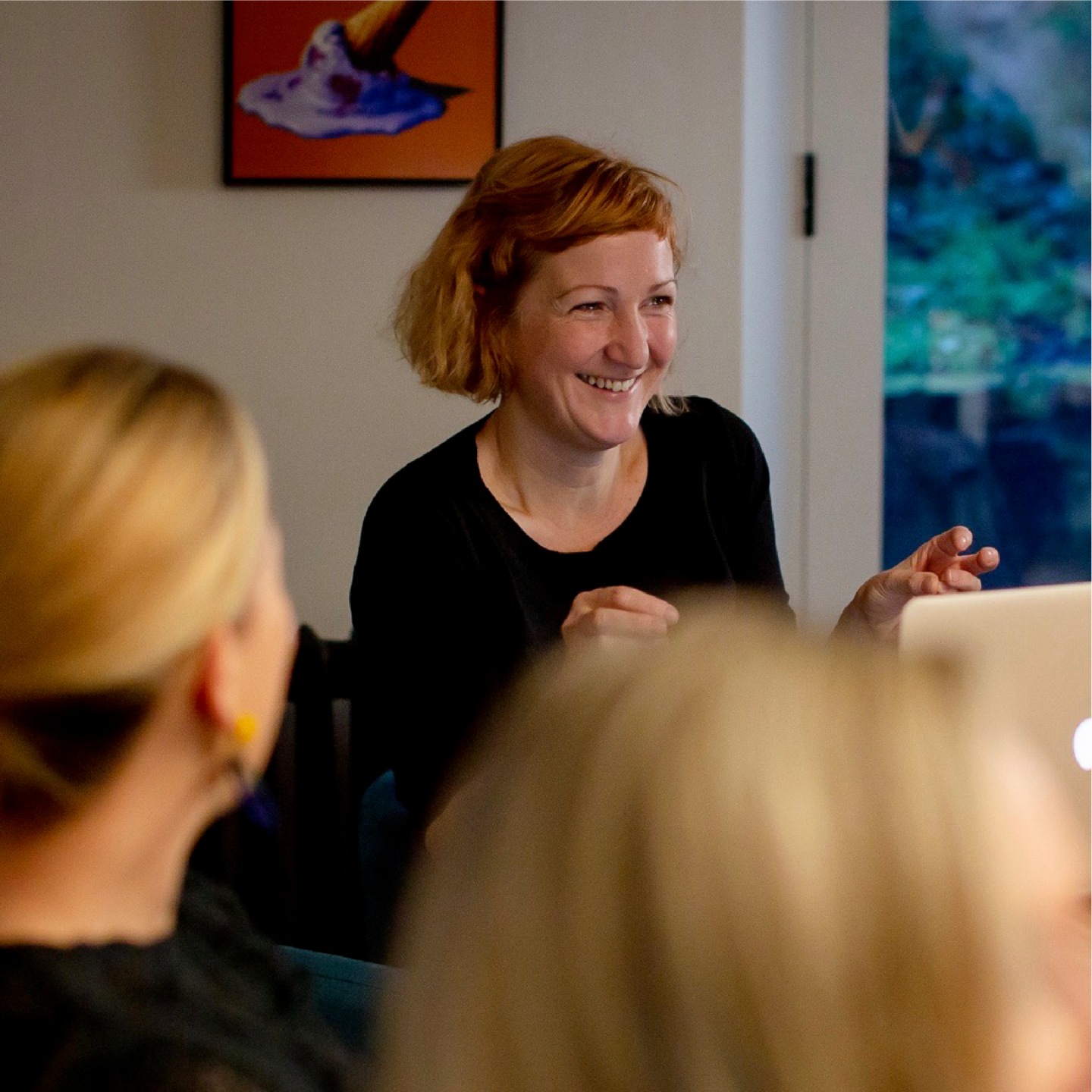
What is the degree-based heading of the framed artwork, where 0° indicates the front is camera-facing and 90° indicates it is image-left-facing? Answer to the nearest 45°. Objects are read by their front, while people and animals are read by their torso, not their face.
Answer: approximately 0°

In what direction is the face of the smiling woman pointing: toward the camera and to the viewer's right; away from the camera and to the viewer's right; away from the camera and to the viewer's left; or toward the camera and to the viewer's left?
toward the camera and to the viewer's right

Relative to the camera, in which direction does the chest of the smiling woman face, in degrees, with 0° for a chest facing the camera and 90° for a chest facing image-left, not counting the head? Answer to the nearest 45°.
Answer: approximately 315°

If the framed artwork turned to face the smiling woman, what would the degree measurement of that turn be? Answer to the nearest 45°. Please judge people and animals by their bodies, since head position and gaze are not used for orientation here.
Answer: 0° — it already faces them
